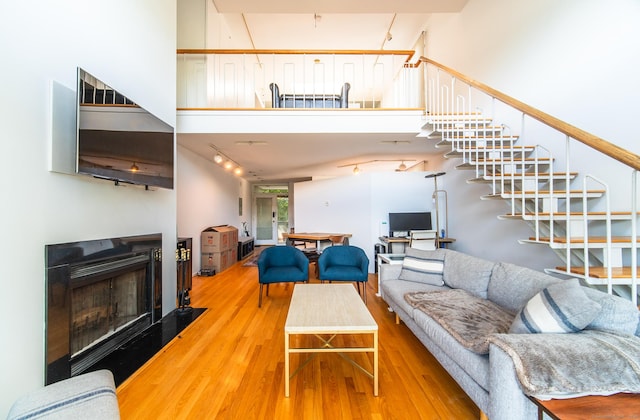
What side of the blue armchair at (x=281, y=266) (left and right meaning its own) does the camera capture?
front

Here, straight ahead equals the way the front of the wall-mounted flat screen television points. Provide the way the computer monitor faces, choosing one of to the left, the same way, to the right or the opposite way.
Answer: to the right

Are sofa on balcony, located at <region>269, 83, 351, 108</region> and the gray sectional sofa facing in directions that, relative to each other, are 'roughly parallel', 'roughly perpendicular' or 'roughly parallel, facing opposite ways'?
roughly perpendicular

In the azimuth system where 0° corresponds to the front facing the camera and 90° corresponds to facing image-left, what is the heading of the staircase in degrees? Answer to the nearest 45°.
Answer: approximately 315°

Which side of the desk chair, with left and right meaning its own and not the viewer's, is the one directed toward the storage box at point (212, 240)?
left

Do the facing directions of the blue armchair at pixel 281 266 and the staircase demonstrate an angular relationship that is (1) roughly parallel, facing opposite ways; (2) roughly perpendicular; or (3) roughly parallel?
roughly parallel

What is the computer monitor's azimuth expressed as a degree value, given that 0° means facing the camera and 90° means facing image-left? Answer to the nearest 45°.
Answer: approximately 0°

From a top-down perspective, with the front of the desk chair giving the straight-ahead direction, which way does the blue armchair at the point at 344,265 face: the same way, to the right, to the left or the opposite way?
the opposite way

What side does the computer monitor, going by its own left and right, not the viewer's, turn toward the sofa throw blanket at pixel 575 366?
front

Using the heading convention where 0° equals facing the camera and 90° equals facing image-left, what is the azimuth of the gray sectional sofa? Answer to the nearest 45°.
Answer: approximately 45°

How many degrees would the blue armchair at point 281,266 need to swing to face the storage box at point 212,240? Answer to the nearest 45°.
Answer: approximately 135° to its right

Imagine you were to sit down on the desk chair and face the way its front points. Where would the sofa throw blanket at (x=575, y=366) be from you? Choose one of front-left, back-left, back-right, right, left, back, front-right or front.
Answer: back

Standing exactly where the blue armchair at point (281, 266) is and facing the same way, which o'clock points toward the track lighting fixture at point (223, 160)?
The track lighting fixture is roughly at 5 o'clock from the blue armchair.
